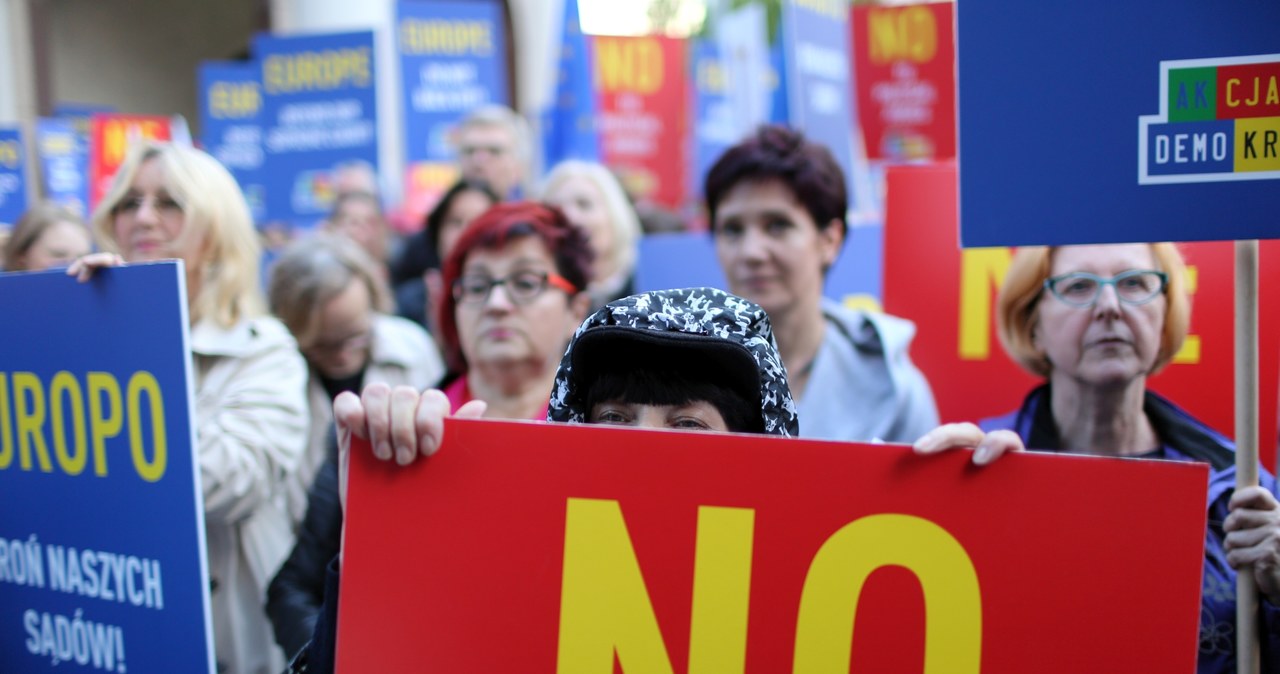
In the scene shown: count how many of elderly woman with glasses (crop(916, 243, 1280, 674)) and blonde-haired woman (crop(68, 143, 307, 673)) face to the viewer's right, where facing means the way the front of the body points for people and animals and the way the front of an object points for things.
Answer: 0

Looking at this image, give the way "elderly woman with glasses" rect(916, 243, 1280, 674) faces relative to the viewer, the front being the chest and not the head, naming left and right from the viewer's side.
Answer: facing the viewer

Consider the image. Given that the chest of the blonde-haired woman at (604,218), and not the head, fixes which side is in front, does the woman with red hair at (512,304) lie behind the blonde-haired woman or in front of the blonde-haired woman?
in front

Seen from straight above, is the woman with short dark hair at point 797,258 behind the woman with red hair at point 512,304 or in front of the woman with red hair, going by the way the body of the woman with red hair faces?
behind

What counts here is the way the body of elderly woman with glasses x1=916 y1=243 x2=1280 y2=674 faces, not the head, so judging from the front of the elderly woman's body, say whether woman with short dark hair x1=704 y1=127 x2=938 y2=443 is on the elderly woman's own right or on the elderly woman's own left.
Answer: on the elderly woman's own right

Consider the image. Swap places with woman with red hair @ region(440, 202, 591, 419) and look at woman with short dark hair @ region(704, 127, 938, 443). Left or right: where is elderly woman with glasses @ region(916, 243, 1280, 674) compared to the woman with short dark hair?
right

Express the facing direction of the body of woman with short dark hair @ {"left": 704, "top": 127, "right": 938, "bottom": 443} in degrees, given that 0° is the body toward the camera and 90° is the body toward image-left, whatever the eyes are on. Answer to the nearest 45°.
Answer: approximately 45°

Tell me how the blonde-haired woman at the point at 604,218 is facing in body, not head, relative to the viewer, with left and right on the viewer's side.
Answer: facing the viewer and to the left of the viewer

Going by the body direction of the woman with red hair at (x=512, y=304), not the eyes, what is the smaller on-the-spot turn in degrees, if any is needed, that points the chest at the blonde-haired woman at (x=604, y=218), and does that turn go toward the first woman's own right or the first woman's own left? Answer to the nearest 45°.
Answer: approximately 135° to the first woman's own right

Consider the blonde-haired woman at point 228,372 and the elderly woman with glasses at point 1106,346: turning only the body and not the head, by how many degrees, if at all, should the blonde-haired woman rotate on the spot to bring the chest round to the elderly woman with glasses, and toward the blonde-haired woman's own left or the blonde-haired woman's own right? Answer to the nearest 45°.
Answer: approximately 90° to the blonde-haired woman's own left
